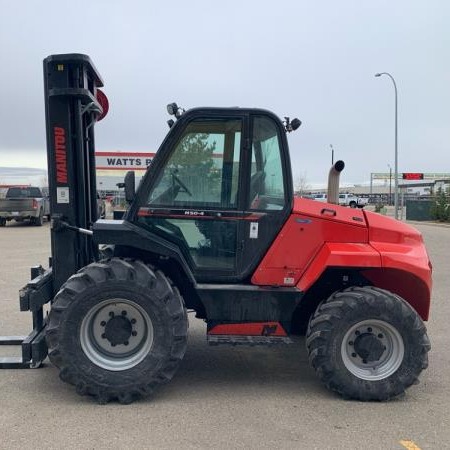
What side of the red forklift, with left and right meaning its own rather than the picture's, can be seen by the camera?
left

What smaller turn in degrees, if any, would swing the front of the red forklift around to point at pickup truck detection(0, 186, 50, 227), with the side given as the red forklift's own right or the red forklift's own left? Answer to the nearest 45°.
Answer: approximately 45° to the red forklift's own right
